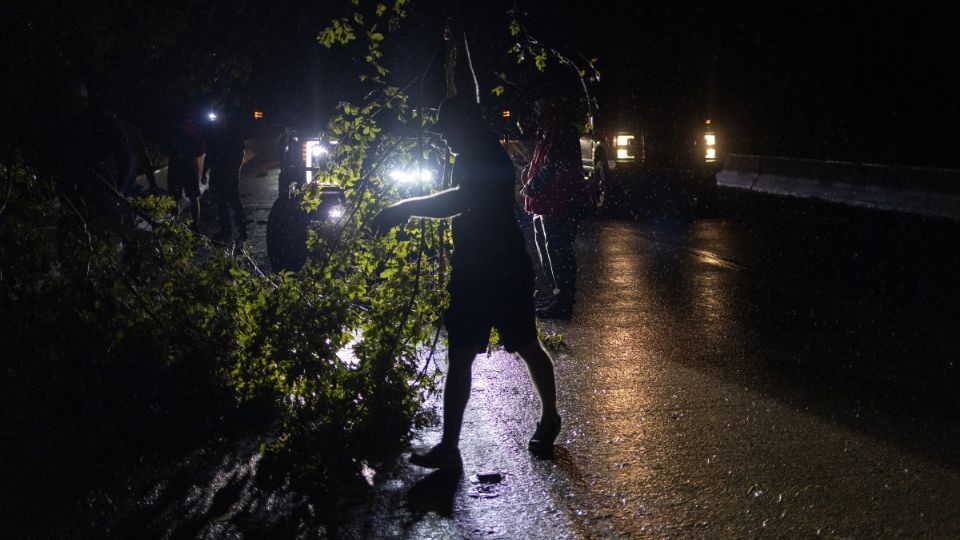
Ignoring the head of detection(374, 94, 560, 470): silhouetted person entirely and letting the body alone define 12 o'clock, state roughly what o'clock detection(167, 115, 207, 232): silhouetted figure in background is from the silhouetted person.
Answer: The silhouetted figure in background is roughly at 2 o'clock from the silhouetted person.

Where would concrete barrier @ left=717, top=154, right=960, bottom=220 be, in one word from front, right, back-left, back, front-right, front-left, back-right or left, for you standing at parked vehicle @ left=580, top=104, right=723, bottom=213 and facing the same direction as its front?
left

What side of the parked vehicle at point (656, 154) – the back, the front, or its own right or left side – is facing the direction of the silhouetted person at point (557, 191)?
front

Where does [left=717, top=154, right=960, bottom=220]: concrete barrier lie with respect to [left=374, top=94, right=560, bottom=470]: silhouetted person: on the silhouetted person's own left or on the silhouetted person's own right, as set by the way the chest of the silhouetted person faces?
on the silhouetted person's own right

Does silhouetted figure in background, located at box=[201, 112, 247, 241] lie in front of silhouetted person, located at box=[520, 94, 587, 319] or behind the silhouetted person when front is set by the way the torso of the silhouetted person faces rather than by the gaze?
in front

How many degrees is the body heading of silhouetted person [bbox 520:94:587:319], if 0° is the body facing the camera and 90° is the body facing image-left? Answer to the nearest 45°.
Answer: approximately 90°

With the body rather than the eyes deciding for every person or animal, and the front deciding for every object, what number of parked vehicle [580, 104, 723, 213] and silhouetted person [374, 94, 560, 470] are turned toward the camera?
1

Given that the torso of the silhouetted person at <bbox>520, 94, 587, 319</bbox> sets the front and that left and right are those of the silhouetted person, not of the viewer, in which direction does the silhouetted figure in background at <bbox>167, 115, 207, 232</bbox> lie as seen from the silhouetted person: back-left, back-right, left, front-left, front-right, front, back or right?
front-right

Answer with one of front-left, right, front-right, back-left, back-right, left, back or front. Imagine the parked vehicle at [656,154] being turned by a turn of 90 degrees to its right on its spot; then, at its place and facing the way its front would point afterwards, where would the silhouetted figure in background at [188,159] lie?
front-left

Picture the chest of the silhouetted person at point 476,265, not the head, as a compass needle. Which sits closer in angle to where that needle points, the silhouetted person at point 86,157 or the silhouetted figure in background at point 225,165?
the silhouetted person

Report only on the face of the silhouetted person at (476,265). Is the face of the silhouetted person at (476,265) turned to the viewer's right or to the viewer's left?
to the viewer's left

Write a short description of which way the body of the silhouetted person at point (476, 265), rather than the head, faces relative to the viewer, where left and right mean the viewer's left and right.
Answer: facing to the left of the viewer

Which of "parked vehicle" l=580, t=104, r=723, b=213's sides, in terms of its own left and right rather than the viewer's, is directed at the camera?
front

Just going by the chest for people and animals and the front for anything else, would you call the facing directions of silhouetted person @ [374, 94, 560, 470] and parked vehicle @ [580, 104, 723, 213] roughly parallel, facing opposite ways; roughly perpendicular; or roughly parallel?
roughly perpendicular
